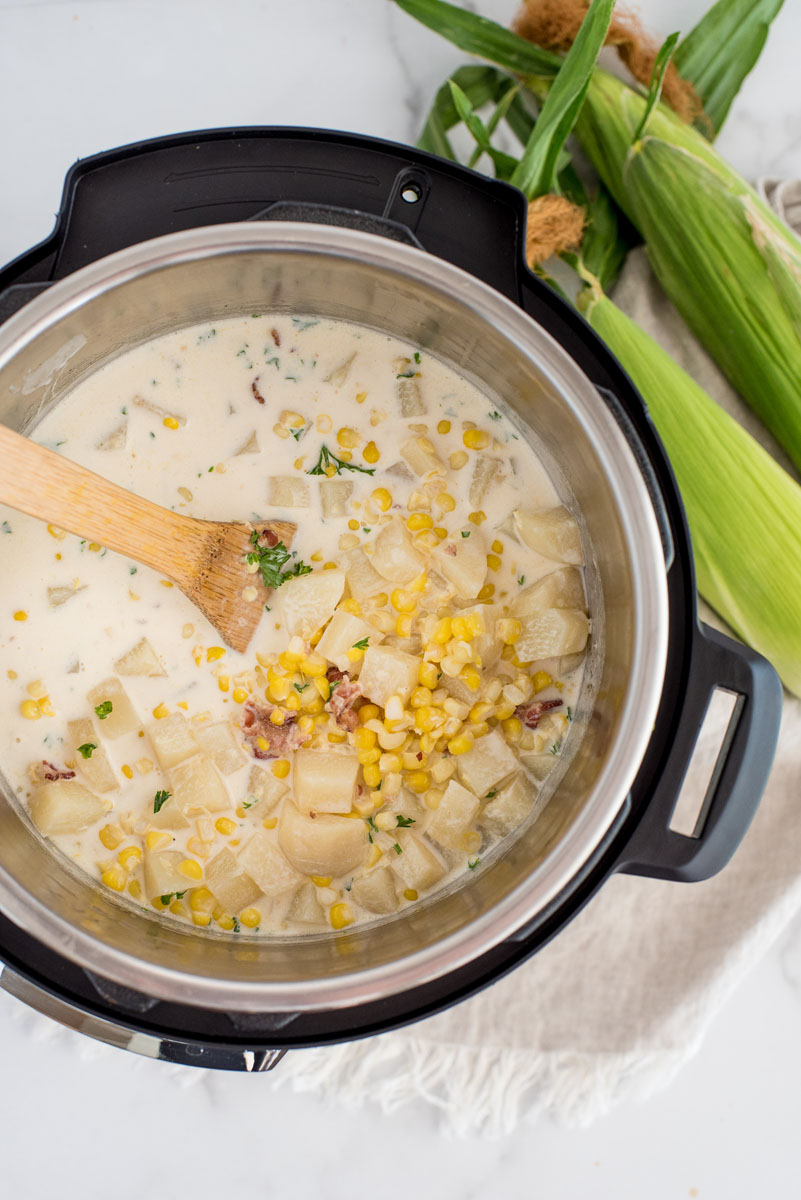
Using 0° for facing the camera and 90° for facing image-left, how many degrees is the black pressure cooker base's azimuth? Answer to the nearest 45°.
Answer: approximately 0°
